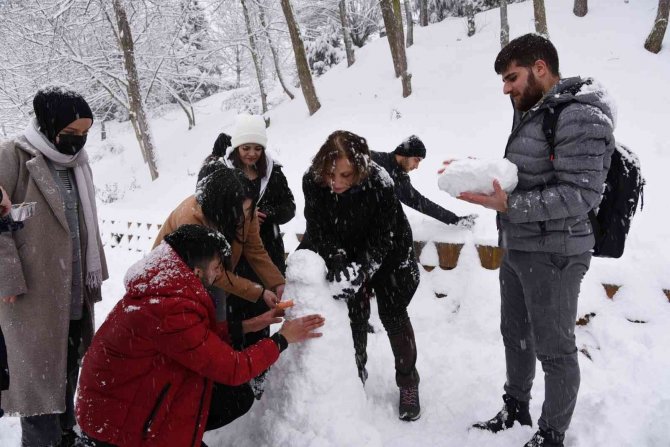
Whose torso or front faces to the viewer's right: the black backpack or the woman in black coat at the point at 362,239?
the black backpack

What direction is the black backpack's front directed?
to the viewer's right

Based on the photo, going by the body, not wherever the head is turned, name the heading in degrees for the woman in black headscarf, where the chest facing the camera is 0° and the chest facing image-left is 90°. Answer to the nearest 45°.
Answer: approximately 315°

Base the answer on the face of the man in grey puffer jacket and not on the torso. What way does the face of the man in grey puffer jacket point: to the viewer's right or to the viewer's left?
to the viewer's left

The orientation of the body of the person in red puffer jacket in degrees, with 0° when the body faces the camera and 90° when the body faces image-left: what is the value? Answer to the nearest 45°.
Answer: approximately 270°

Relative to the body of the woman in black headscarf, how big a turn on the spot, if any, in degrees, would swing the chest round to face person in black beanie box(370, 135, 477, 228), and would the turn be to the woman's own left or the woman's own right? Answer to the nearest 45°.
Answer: approximately 45° to the woman's own left

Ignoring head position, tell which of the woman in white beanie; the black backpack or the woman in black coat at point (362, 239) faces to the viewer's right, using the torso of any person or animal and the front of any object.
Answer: the black backpack

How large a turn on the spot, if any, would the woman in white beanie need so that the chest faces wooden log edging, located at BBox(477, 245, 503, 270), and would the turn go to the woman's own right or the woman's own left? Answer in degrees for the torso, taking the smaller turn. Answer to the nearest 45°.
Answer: approximately 90° to the woman's own left
